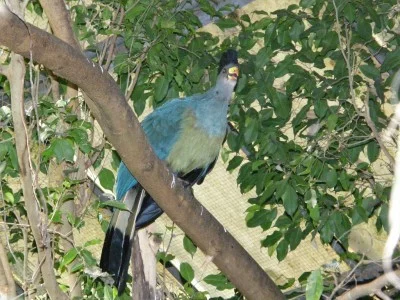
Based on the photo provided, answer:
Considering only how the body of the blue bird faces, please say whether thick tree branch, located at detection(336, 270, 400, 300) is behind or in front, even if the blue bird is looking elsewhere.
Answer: in front

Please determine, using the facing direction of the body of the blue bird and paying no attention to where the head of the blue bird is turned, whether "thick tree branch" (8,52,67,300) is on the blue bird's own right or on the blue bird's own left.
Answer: on the blue bird's own right

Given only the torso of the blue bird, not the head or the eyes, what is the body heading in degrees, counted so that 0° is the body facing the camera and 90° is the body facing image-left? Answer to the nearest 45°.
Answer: approximately 315°

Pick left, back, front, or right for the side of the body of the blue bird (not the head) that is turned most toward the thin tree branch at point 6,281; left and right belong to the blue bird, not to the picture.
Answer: right
